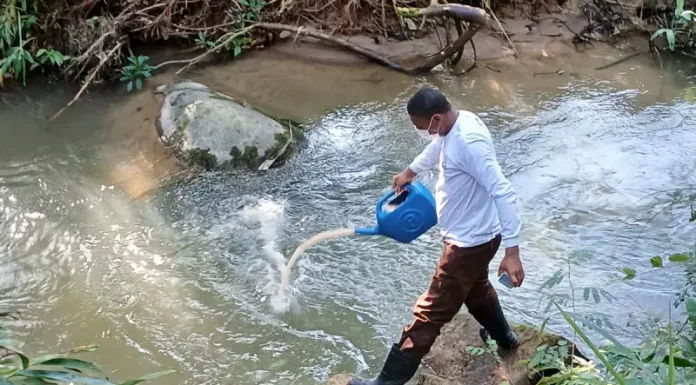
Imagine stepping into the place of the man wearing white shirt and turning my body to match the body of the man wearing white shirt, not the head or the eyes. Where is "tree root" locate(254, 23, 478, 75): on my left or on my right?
on my right

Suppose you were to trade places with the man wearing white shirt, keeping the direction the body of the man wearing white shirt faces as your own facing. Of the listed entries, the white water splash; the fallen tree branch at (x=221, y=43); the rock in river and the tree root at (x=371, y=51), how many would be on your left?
0

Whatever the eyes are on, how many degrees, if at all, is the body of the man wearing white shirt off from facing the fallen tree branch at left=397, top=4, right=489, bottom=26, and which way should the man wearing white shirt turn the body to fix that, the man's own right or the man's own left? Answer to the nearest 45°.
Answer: approximately 90° to the man's own right

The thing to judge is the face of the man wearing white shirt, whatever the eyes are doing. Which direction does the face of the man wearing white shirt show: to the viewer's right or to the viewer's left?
to the viewer's left

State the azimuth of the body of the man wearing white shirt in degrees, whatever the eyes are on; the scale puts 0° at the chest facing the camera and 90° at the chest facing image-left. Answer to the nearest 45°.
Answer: approximately 90°

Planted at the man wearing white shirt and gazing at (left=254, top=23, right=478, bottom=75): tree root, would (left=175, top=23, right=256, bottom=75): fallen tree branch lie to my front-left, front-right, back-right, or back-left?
front-left

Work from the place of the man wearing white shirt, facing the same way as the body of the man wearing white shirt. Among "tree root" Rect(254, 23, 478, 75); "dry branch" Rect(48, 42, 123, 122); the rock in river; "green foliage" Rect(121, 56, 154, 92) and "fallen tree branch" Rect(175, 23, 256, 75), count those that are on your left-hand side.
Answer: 0

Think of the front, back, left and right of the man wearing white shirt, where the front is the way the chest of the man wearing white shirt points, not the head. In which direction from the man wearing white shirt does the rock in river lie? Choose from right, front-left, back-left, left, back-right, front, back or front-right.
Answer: front-right

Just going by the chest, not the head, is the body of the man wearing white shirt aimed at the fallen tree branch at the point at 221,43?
no

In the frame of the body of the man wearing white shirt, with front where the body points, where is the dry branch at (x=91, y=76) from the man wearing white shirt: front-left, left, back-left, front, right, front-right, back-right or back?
front-right

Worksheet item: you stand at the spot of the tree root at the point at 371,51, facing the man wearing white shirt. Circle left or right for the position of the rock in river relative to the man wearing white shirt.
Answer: right
